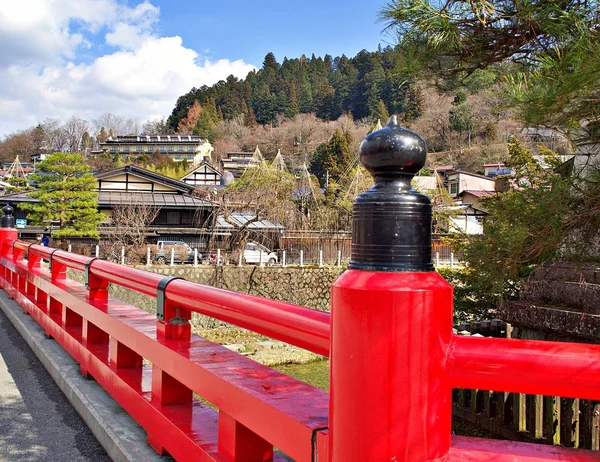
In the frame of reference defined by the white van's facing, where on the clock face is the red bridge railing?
The red bridge railing is roughly at 3 o'clock from the white van.

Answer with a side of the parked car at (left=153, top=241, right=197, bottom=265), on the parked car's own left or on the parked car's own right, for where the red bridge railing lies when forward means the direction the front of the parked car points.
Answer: on the parked car's own right

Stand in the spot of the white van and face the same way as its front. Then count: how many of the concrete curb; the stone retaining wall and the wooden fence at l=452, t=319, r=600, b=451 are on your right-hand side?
3
